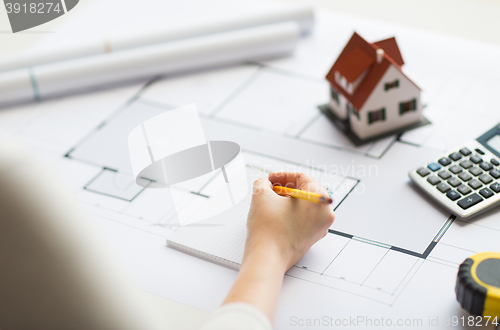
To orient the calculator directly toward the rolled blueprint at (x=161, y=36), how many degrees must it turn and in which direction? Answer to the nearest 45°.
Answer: approximately 90° to its right

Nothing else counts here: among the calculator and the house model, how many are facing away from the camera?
0

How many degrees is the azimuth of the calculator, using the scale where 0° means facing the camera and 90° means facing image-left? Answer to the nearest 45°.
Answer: approximately 45°
